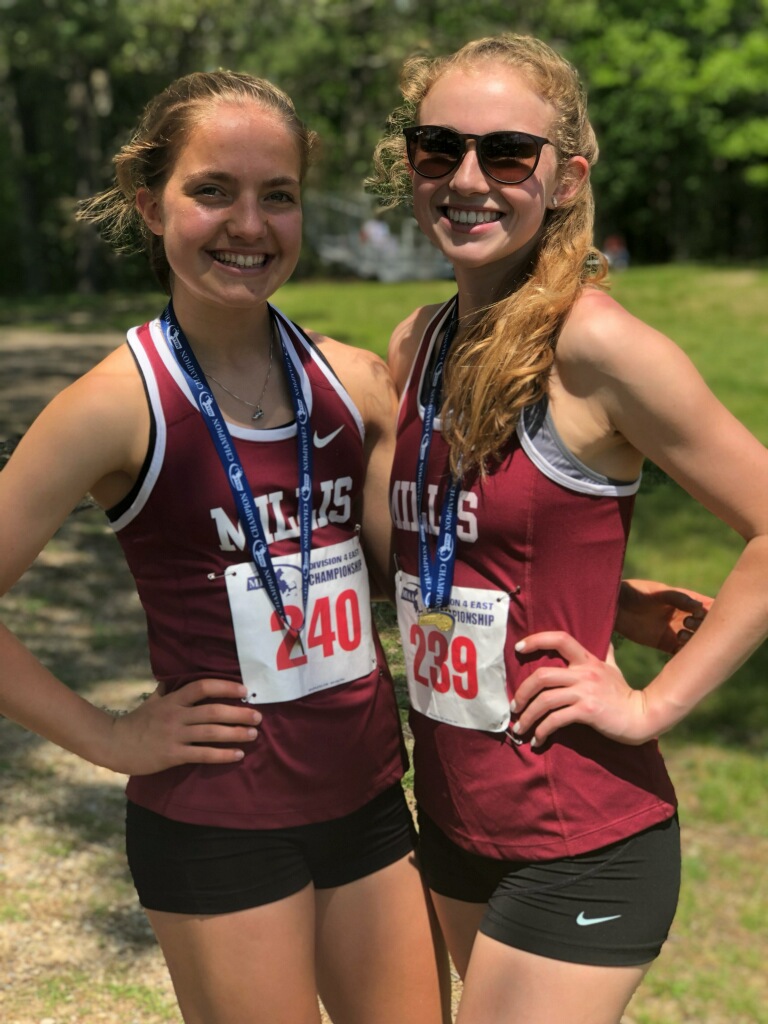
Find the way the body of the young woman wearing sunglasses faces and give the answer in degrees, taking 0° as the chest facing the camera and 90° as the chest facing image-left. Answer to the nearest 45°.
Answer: approximately 45°
